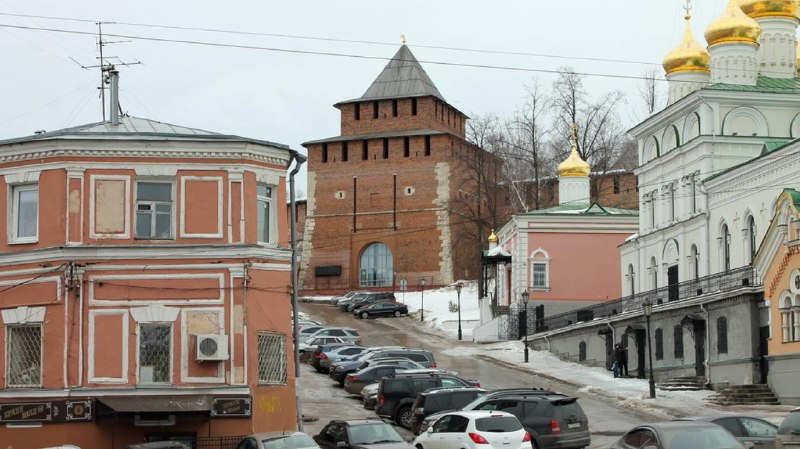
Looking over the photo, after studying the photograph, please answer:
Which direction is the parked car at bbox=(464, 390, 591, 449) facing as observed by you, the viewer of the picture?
facing away from the viewer and to the left of the viewer

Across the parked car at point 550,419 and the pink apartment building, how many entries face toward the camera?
1

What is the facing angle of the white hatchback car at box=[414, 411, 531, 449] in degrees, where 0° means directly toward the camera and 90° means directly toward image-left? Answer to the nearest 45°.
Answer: approximately 135°

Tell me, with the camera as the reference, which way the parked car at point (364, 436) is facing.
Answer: facing the viewer and to the right of the viewer

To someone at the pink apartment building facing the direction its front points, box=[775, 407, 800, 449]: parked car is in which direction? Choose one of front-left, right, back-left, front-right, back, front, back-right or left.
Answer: front-left

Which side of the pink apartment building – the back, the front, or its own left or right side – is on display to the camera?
front

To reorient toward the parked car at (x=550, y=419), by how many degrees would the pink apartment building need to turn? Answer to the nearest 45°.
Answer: approximately 90° to its left

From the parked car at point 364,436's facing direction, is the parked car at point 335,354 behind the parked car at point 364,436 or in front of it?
behind

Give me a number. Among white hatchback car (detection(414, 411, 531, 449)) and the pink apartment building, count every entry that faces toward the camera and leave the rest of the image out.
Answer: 1

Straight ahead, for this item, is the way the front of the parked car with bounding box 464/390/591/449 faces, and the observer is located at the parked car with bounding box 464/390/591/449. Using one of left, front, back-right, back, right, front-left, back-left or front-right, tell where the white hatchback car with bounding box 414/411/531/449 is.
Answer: left

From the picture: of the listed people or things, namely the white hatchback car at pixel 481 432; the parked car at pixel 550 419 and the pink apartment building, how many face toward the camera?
1

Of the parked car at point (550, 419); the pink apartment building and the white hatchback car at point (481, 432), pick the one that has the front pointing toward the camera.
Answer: the pink apartment building

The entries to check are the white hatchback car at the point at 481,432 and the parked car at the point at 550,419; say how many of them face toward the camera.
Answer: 0
